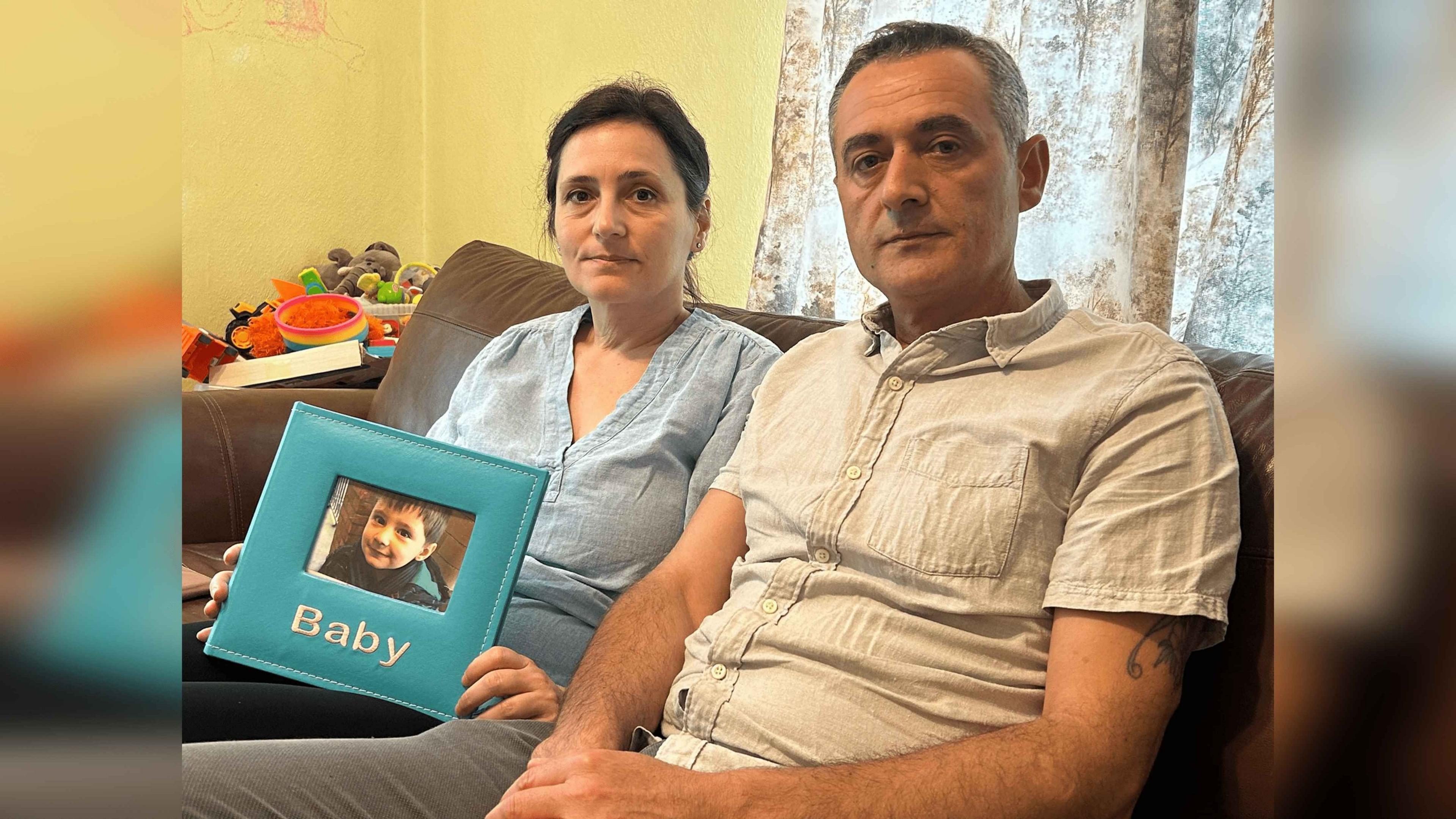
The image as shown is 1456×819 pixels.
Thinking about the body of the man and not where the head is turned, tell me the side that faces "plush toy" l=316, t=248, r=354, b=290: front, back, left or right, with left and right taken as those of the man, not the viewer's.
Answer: right

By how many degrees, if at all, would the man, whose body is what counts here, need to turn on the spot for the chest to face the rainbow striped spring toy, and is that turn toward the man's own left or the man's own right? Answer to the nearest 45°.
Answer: approximately 90° to the man's own right

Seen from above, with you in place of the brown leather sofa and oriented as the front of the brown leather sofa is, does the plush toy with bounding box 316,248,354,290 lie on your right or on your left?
on your right

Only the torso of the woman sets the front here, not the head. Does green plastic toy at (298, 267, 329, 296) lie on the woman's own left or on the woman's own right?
on the woman's own right

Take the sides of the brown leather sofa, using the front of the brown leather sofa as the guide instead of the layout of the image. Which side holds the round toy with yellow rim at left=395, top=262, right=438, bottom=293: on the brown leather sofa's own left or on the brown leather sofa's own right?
on the brown leather sofa's own right

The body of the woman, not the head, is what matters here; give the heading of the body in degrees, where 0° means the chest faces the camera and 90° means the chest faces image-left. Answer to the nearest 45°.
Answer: approximately 45°

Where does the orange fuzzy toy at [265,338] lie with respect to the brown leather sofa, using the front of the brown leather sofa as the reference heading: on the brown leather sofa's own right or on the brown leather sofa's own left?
on the brown leather sofa's own right

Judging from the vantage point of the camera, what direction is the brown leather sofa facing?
facing the viewer and to the left of the viewer

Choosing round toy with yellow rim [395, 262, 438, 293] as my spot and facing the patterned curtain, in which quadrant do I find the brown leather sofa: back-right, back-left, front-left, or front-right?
front-right

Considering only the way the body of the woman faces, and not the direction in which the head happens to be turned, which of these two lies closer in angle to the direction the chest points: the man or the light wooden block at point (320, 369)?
the man

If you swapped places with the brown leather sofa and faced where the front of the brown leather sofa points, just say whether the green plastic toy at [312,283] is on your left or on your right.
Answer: on your right
